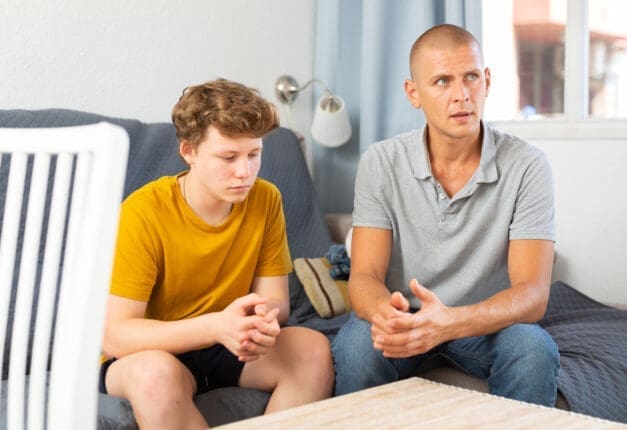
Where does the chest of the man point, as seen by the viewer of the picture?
toward the camera

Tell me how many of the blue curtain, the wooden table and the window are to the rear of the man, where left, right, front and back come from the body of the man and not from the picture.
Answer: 2

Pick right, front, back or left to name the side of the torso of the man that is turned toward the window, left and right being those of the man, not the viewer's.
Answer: back

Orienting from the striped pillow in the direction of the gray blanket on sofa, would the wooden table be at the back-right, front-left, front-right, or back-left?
front-right

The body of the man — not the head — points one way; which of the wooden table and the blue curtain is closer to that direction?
the wooden table

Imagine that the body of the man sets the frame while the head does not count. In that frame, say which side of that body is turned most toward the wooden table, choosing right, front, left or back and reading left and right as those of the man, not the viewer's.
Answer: front

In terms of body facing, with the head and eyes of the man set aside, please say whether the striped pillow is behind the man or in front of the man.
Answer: behind

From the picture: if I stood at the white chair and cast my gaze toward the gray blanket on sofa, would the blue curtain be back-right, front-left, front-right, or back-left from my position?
front-left

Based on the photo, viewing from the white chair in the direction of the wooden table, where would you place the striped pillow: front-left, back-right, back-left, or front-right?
front-left

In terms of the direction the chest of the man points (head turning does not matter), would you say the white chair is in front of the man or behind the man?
in front

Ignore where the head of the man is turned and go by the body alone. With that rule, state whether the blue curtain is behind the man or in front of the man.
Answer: behind
